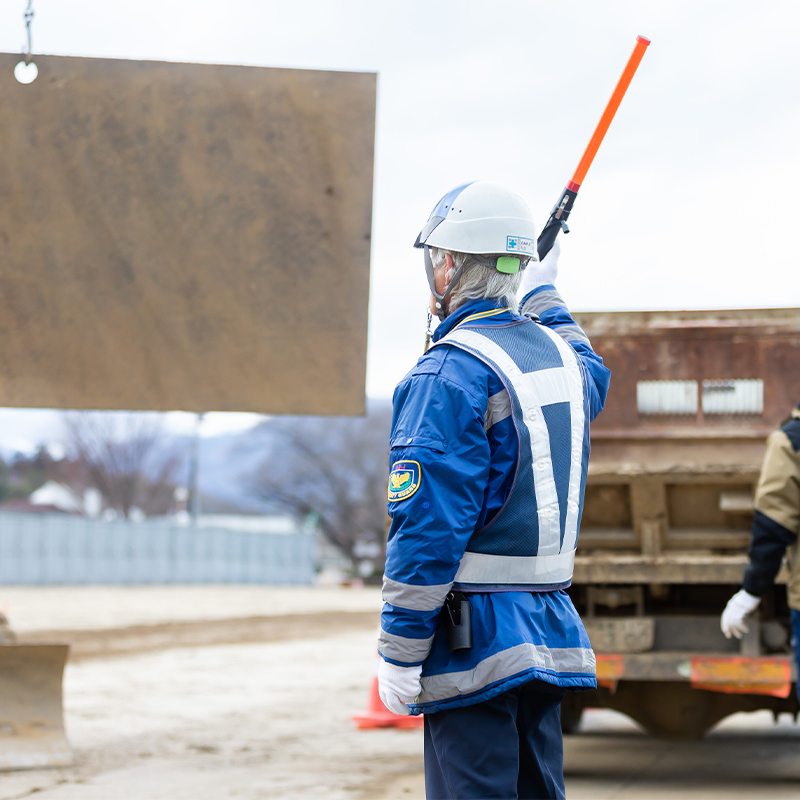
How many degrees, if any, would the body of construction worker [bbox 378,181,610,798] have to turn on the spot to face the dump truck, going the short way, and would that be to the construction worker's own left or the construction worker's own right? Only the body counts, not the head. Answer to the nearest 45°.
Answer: approximately 45° to the construction worker's own right

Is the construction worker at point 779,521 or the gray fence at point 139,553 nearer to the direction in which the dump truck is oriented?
the gray fence

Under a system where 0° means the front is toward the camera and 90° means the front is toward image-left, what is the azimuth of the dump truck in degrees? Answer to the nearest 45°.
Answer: approximately 180°

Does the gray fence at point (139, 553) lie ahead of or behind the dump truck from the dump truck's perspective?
ahead

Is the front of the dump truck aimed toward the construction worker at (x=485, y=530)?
no

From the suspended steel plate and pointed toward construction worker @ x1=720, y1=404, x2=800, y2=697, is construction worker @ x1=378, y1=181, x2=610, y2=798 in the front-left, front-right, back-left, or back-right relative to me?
front-right

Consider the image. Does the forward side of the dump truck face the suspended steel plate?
no

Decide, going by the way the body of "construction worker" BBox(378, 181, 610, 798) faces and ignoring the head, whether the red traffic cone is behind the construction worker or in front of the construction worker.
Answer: in front

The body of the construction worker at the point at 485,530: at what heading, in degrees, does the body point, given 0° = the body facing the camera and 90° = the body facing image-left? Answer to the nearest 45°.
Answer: approximately 135°

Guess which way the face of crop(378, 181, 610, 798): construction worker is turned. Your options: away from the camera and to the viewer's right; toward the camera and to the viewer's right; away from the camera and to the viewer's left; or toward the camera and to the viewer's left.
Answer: away from the camera and to the viewer's left

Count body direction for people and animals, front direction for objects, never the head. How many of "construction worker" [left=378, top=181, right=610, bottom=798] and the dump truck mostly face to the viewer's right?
0

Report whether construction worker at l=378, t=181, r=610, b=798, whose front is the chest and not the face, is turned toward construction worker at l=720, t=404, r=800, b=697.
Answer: no

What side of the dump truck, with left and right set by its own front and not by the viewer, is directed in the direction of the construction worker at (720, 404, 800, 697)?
back
